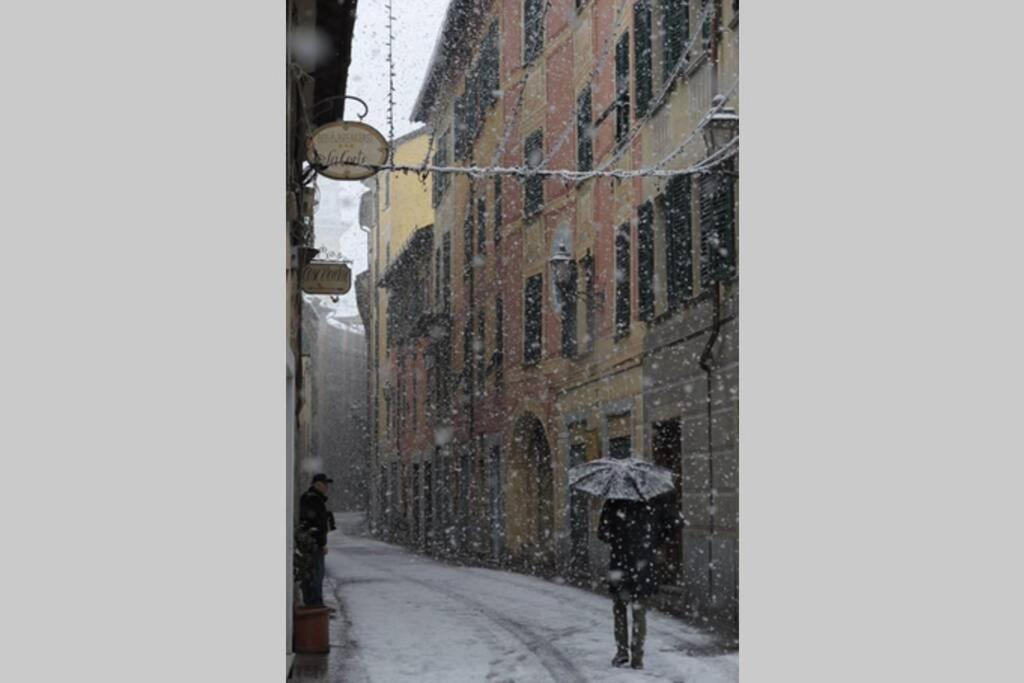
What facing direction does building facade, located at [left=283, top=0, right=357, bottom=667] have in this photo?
to the viewer's right

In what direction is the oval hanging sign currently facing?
toward the camera

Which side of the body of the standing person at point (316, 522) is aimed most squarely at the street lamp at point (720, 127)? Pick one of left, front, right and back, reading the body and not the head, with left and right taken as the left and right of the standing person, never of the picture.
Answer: front

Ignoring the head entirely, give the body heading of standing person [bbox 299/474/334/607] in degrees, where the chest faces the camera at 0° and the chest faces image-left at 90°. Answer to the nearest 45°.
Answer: approximately 270°

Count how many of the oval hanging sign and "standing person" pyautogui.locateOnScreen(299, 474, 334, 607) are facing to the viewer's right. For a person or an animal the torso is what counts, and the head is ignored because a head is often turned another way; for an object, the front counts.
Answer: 1

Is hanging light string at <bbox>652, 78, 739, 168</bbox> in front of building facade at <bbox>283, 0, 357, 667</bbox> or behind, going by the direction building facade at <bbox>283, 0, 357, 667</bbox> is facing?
in front

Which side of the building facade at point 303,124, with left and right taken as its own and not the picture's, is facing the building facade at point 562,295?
front

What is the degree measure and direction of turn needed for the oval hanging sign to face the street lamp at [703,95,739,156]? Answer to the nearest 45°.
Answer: approximately 90° to its left

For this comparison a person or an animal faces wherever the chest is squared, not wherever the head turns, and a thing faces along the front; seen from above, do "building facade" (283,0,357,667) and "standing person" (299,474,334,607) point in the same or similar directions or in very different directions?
same or similar directions

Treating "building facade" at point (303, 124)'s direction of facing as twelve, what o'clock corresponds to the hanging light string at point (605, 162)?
The hanging light string is roughly at 12 o'clock from the building facade.

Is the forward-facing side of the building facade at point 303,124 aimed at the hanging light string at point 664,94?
yes

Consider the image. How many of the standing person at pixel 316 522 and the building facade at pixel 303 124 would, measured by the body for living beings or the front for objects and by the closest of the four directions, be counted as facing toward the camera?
0
